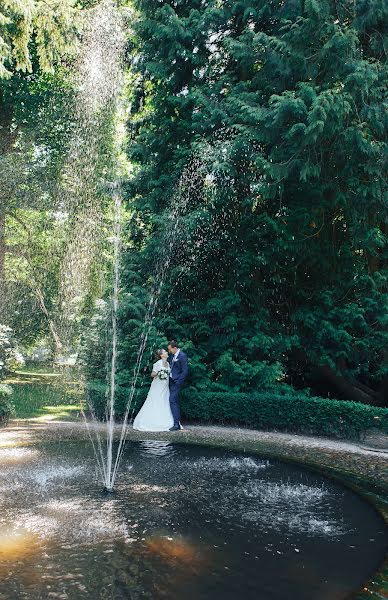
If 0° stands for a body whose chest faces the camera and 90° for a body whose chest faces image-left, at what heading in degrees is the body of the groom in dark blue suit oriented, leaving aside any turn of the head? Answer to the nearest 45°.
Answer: approximately 45°

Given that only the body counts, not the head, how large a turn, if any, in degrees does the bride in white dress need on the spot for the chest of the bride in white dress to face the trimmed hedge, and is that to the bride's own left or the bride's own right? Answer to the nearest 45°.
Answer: approximately 45° to the bride's own left

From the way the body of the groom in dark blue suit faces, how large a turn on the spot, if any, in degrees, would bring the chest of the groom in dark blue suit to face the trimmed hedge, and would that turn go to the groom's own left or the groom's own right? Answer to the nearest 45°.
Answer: approximately 135° to the groom's own left

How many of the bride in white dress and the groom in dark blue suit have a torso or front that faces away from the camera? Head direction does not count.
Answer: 0

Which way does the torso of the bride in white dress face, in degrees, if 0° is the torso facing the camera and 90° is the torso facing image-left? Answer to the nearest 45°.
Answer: approximately 315°
